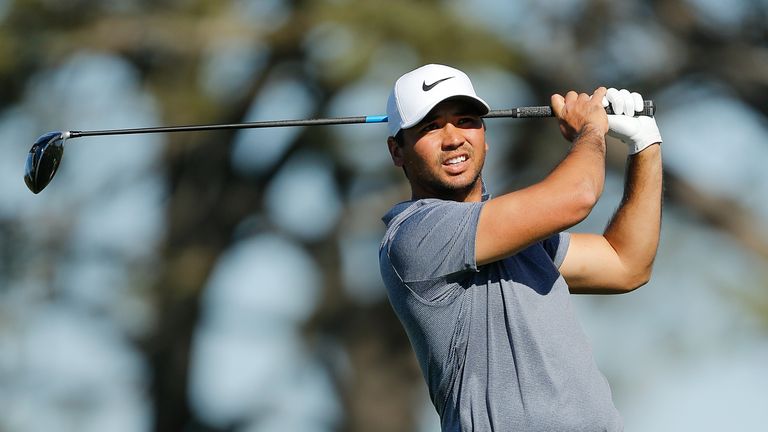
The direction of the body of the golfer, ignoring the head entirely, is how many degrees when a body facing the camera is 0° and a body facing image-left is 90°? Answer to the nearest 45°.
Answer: approximately 315°
